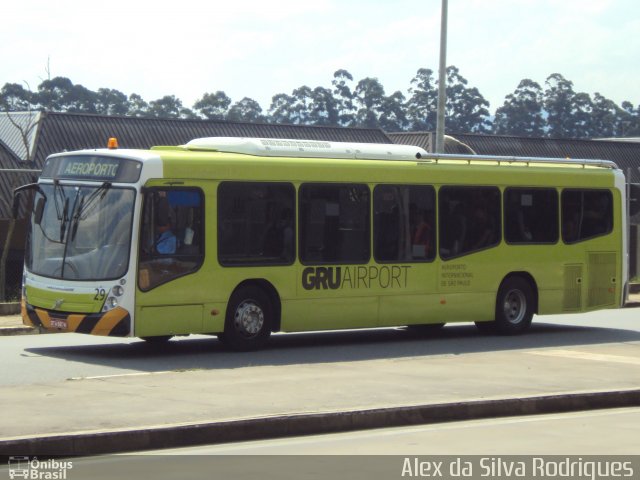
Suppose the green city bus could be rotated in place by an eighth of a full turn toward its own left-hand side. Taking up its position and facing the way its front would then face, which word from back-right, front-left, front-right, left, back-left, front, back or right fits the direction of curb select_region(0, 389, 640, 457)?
front

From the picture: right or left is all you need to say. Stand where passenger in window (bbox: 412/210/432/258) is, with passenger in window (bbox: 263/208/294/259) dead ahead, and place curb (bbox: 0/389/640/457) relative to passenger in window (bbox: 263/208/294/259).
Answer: left

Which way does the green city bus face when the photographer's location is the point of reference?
facing the viewer and to the left of the viewer
